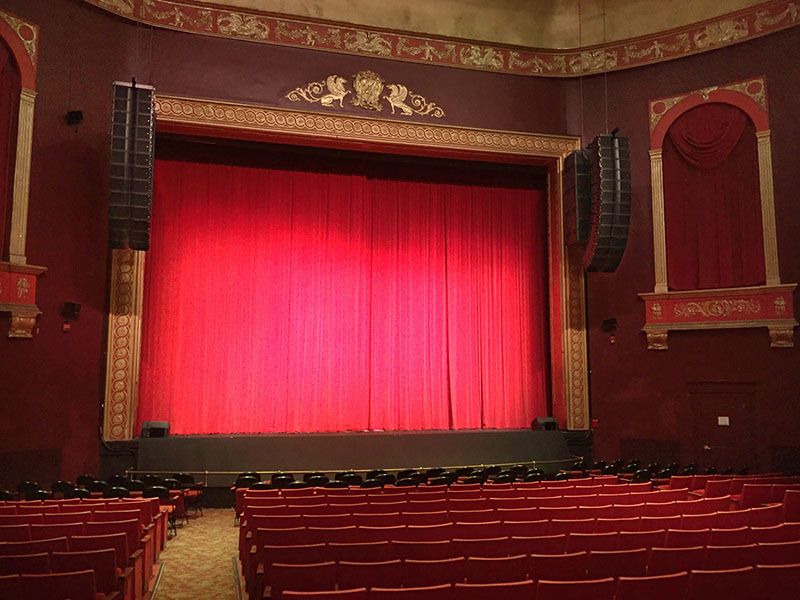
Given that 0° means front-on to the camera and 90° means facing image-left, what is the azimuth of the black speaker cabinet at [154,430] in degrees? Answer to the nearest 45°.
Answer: approximately 0°

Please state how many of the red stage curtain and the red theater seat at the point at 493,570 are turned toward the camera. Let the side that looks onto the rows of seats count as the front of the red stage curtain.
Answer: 1

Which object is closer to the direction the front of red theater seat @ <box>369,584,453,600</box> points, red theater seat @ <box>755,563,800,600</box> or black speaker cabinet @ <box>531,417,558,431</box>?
the black speaker cabinet

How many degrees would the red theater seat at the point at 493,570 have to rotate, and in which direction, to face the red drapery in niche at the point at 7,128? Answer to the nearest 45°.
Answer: approximately 45° to its left

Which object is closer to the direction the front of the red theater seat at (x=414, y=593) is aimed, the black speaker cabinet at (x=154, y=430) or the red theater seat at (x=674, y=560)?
the black speaker cabinet

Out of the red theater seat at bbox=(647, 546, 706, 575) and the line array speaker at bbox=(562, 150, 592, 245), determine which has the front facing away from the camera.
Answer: the red theater seat

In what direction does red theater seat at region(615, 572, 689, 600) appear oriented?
away from the camera

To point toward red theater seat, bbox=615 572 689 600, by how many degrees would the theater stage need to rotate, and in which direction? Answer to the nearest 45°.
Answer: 0° — it already faces it

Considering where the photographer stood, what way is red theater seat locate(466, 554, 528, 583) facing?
facing away from the viewer
